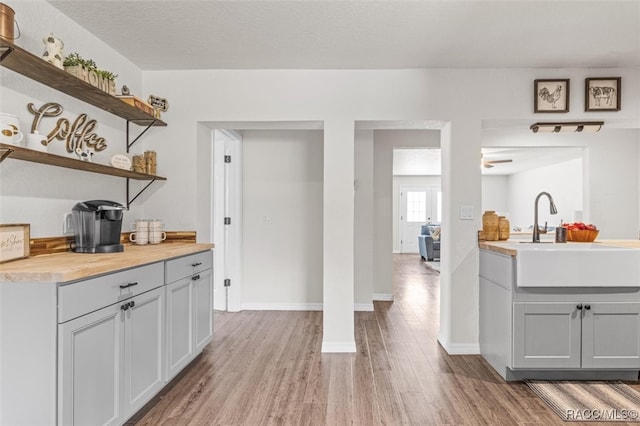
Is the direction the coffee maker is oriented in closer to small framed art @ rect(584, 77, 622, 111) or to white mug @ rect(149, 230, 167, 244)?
the small framed art

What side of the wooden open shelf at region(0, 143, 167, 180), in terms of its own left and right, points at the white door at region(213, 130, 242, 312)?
left

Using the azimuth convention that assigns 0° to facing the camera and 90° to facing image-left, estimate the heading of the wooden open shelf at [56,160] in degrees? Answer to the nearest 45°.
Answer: approximately 315°

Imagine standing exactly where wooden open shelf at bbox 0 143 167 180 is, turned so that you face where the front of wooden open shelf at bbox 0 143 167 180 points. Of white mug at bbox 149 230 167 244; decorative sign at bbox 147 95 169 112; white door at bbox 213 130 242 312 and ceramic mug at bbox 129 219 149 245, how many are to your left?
4

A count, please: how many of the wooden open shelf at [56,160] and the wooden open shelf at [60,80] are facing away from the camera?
0

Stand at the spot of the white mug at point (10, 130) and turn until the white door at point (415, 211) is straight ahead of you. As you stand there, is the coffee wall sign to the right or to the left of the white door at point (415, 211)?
left

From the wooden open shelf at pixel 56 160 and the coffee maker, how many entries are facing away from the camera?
0

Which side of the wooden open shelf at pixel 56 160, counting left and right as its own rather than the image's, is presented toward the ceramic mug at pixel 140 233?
left
